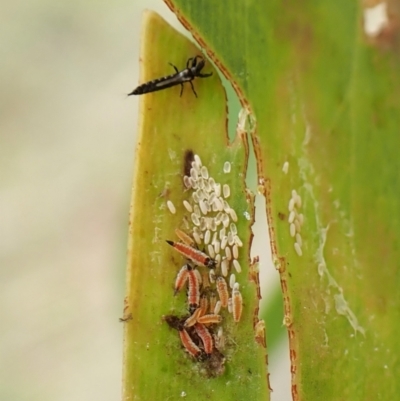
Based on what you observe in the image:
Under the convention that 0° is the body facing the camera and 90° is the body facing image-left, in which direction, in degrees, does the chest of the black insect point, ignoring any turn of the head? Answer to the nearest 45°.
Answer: approximately 270°
